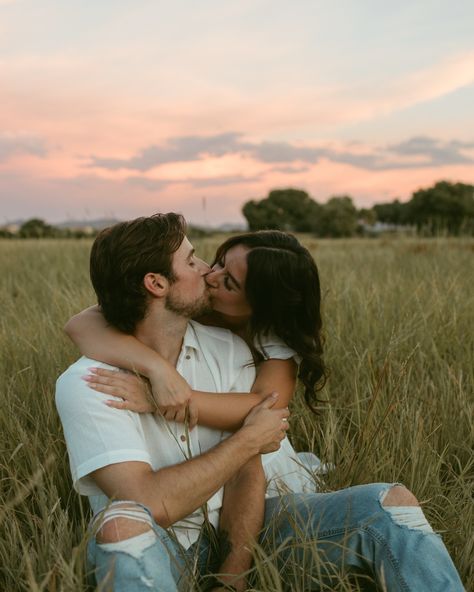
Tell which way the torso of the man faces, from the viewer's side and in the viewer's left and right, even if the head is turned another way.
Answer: facing the viewer and to the right of the viewer

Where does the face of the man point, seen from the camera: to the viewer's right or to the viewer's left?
to the viewer's right
